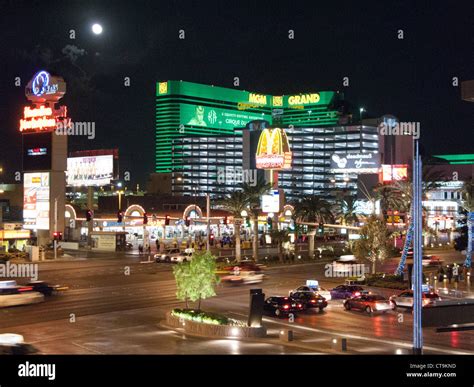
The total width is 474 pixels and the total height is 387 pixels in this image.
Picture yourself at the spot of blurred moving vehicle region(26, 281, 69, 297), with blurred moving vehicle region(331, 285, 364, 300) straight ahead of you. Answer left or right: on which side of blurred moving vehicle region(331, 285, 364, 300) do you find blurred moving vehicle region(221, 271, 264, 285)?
left

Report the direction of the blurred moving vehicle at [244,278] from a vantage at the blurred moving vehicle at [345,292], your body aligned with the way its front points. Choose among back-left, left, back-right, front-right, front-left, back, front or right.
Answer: front

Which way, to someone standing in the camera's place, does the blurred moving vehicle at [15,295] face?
facing to the right of the viewer

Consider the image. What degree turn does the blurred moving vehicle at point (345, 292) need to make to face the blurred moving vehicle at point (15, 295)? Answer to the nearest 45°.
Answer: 0° — it already faces it

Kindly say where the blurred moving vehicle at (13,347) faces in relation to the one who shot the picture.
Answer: facing to the right of the viewer

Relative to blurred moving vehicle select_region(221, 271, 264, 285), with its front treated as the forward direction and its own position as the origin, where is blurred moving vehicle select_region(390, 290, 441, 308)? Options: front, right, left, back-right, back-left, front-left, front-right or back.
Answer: back-left

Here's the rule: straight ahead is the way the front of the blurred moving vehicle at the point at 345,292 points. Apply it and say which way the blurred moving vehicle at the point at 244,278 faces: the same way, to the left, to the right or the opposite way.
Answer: the opposite way
